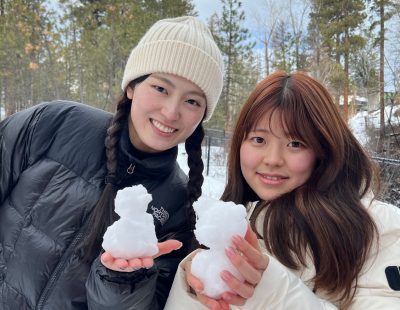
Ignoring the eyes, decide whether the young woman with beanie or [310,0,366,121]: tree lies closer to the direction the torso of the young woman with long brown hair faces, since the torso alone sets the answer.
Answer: the young woman with beanie

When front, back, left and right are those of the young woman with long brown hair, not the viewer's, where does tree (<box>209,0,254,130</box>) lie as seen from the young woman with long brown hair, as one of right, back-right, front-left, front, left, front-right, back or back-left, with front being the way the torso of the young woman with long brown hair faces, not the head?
back-right

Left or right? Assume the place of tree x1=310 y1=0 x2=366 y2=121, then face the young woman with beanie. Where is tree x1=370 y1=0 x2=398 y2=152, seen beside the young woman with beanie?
left

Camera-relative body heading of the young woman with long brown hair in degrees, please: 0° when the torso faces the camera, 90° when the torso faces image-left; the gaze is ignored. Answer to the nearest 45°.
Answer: approximately 45°

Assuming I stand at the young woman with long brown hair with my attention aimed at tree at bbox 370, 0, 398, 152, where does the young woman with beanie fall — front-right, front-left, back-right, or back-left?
back-left

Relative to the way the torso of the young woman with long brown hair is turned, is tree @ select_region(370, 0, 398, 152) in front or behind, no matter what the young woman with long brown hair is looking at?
behind

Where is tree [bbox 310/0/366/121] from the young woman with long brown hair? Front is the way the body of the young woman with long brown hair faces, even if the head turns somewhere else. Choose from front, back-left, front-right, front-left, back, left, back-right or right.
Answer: back-right
